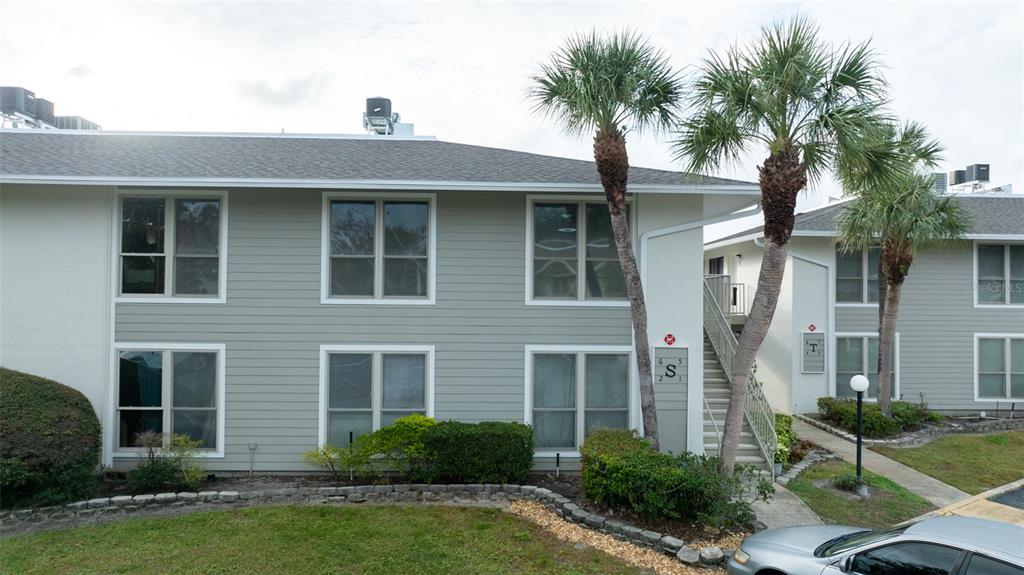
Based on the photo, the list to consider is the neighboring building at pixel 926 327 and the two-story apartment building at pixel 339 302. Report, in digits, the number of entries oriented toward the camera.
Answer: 2

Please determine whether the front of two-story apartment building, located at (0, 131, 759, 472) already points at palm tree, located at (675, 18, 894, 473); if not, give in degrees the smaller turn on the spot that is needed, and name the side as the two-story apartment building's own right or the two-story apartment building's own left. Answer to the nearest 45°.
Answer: approximately 45° to the two-story apartment building's own left

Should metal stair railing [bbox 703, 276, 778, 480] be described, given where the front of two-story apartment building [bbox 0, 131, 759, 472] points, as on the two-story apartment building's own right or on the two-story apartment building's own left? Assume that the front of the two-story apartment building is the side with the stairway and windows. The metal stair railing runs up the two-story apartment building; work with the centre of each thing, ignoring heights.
on the two-story apartment building's own left

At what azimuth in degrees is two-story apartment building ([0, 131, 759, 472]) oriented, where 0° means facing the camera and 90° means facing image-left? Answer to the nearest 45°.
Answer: approximately 0°

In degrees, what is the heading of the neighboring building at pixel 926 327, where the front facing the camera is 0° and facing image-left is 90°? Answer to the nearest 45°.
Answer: approximately 0°

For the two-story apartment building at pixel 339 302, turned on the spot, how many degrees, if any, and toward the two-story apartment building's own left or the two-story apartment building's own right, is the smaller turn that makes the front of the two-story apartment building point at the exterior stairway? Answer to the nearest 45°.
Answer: approximately 90° to the two-story apartment building's own left

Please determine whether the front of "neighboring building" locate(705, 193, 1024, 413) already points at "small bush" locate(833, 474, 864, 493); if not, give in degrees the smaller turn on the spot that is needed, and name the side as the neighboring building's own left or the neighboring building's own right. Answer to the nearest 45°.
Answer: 0° — it already faces it
